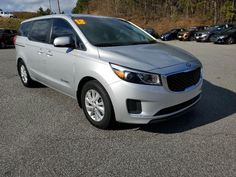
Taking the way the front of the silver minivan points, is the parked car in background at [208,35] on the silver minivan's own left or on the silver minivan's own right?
on the silver minivan's own left

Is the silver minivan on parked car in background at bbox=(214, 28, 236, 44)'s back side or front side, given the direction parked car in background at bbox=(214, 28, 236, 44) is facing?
on the front side

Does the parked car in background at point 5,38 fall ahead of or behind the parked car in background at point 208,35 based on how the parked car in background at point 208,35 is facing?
ahead

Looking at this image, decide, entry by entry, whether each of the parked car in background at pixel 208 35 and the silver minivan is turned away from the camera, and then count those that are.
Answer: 0

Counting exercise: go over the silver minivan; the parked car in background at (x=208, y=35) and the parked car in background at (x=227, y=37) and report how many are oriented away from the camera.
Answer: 0

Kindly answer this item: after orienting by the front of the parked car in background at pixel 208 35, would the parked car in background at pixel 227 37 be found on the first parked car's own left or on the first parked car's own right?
on the first parked car's own left

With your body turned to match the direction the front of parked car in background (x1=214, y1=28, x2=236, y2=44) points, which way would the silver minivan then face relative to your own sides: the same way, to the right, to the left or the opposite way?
to the left

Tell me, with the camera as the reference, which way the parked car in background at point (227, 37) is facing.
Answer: facing the viewer and to the left of the viewer

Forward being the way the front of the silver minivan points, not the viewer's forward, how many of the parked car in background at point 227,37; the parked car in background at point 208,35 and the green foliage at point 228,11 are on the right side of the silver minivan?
0

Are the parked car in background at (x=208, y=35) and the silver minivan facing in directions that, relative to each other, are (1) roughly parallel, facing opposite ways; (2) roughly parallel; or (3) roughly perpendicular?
roughly perpendicular

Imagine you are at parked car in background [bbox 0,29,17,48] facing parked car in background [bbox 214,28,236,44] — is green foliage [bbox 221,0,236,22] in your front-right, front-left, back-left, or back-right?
front-left

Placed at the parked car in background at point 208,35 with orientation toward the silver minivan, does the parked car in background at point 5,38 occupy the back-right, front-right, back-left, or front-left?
front-right

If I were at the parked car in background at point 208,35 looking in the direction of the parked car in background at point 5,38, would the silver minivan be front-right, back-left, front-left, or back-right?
front-left

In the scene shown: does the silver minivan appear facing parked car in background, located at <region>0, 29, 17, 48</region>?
no

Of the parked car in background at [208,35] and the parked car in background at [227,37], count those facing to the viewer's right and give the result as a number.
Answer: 0

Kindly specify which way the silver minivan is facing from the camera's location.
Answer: facing the viewer and to the right of the viewer

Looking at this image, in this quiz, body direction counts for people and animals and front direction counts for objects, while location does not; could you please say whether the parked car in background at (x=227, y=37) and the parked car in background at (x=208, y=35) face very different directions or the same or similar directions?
same or similar directions
